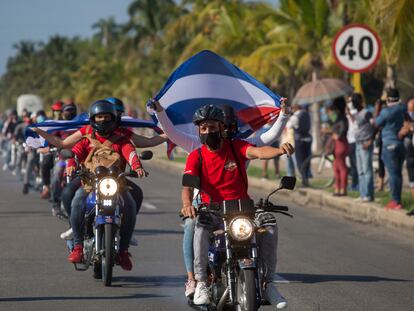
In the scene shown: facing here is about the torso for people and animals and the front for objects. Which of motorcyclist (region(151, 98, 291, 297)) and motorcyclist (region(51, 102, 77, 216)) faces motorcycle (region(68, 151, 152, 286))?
motorcyclist (region(51, 102, 77, 216))
